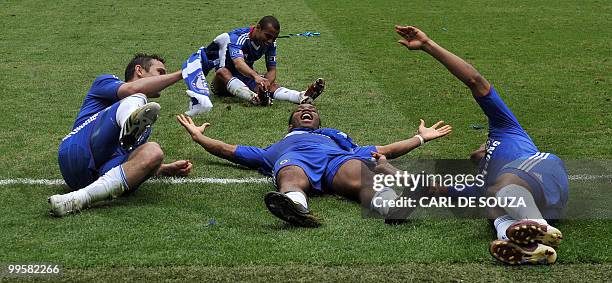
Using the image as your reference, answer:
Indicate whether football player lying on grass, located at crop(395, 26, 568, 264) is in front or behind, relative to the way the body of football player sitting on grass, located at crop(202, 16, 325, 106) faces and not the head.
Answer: in front

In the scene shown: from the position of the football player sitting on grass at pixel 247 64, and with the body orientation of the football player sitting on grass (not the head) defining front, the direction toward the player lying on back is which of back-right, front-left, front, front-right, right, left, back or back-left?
front-right

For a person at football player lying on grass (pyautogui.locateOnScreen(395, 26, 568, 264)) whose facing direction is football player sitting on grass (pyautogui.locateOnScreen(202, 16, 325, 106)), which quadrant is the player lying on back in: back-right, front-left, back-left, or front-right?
front-left

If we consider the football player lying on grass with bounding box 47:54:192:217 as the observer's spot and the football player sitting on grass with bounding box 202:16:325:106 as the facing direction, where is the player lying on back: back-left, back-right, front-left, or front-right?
front-right

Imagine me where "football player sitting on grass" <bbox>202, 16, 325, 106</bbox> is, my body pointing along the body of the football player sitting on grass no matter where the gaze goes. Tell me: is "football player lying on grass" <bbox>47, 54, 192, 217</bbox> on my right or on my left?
on my right

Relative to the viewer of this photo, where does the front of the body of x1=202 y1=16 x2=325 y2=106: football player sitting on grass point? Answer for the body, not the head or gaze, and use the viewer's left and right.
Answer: facing the viewer and to the right of the viewer
